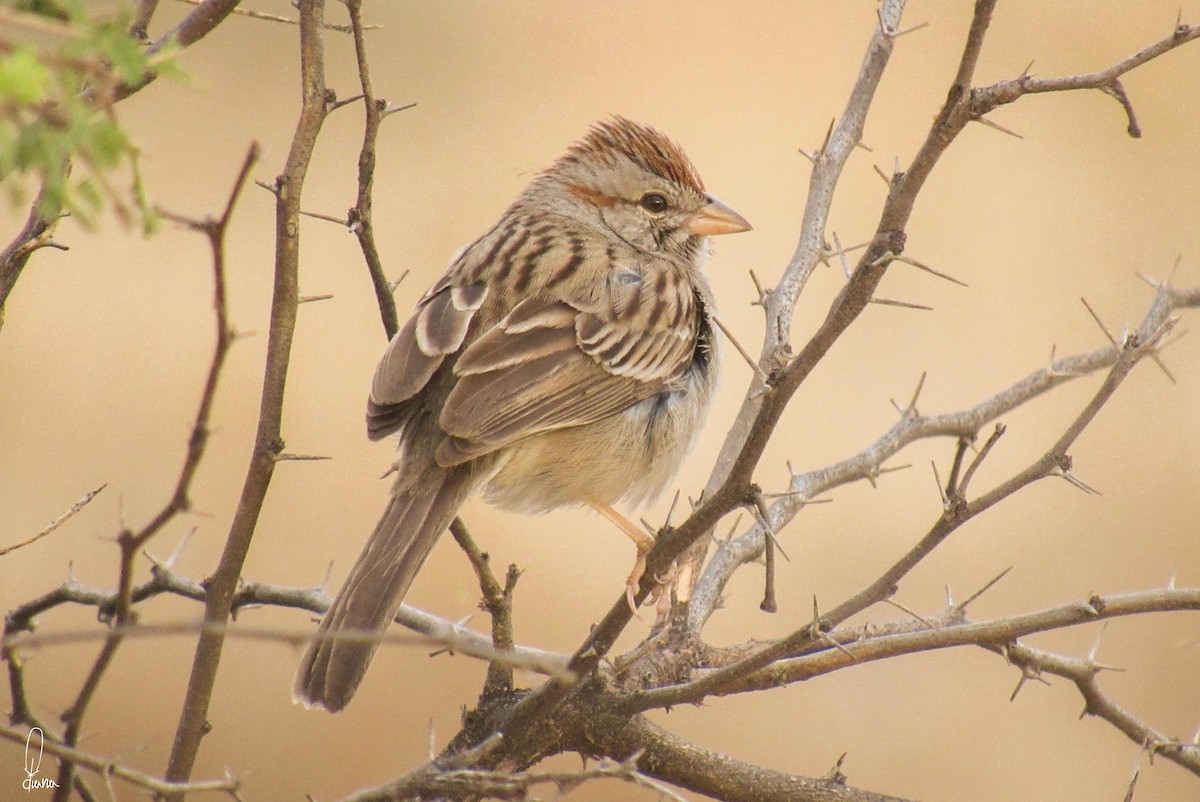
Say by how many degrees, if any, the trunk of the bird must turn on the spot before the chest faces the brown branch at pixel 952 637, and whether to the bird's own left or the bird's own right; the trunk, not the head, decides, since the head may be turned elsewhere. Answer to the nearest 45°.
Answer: approximately 90° to the bird's own right

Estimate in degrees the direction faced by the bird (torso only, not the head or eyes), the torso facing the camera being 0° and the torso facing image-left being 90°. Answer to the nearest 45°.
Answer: approximately 225°

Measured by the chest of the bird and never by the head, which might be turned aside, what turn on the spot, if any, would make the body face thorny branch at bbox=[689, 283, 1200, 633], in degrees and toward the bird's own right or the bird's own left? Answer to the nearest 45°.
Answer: approximately 45° to the bird's own right

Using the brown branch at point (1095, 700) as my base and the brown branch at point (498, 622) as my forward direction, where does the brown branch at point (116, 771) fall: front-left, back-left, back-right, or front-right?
front-left

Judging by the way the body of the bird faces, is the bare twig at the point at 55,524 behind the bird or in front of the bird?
behind

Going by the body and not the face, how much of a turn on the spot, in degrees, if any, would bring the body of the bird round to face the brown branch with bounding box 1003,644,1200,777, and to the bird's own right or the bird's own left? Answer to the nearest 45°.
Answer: approximately 90° to the bird's own right

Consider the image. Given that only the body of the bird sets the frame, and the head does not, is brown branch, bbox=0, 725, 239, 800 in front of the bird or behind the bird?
behind
